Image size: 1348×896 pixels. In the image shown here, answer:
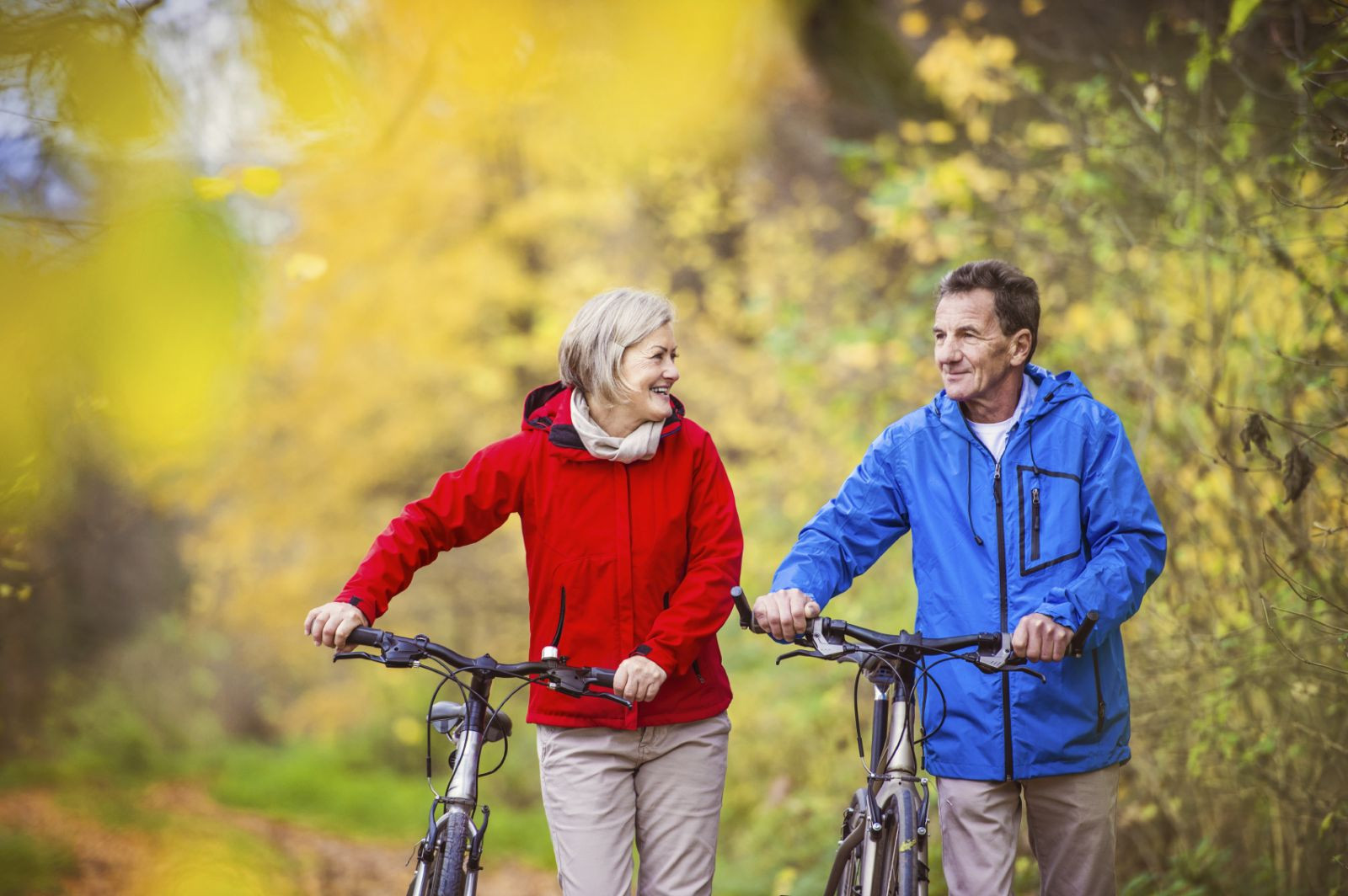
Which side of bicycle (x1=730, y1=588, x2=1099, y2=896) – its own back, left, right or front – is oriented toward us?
front

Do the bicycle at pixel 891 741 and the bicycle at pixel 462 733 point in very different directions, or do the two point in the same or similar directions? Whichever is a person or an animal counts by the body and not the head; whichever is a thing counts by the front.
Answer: same or similar directions

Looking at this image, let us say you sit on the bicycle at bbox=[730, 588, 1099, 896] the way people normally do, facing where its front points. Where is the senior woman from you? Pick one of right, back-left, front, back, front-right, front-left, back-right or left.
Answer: right

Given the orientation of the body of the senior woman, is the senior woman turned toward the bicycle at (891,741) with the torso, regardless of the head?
no

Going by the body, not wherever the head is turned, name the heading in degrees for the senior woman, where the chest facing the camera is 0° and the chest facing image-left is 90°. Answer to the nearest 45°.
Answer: approximately 0°

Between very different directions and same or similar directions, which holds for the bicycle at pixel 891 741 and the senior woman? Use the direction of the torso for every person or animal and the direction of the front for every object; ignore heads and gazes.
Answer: same or similar directions

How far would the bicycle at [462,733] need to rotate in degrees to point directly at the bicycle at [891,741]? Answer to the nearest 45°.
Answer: approximately 90° to its left

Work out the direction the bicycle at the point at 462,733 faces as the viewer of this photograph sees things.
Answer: facing the viewer

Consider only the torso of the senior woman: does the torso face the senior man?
no

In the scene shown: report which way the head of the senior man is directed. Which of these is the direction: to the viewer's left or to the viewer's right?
to the viewer's left

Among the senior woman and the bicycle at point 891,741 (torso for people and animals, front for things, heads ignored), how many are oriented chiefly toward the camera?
2

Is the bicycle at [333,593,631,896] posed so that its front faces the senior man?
no

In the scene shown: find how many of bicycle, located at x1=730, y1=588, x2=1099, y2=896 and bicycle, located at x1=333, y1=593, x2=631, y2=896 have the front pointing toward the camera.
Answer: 2
